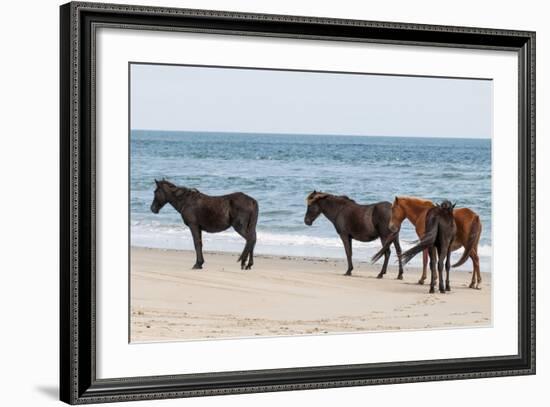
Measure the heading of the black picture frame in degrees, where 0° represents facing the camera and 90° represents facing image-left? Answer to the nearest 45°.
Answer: approximately 315°
